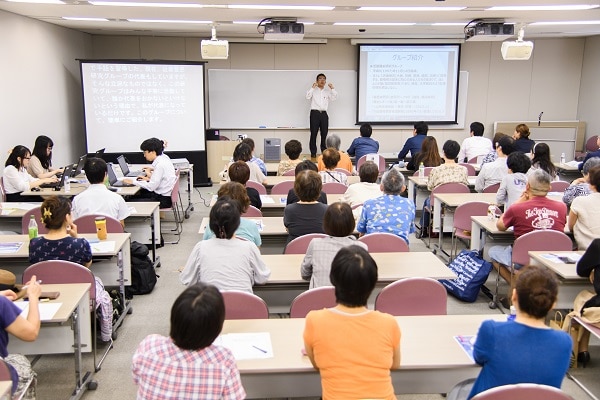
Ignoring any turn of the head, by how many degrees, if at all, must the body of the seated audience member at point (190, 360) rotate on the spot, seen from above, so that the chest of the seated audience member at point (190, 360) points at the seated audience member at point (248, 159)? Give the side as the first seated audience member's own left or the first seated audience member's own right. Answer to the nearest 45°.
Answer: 0° — they already face them

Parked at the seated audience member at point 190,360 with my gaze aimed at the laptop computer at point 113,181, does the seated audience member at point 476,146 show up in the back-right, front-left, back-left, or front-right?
front-right

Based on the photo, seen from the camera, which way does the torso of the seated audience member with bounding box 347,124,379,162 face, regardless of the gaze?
away from the camera

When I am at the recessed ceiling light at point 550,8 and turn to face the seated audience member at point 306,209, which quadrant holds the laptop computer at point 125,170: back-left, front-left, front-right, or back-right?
front-right

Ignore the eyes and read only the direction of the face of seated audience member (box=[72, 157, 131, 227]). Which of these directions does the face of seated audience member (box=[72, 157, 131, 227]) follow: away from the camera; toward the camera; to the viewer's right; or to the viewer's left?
away from the camera

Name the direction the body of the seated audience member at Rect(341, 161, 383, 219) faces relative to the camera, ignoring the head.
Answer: away from the camera

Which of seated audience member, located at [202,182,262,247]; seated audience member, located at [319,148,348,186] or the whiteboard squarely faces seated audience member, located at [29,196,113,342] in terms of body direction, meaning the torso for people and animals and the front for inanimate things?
the whiteboard

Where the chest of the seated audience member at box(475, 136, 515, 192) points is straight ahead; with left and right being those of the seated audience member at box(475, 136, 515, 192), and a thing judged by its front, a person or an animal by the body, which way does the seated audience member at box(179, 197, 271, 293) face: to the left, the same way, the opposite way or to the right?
the same way

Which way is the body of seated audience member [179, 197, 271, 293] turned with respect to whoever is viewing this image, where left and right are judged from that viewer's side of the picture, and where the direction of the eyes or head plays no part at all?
facing away from the viewer

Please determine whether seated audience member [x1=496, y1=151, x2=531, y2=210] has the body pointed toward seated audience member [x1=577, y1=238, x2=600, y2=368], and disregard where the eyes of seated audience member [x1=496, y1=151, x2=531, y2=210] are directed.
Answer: no

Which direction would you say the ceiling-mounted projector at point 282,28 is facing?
away from the camera

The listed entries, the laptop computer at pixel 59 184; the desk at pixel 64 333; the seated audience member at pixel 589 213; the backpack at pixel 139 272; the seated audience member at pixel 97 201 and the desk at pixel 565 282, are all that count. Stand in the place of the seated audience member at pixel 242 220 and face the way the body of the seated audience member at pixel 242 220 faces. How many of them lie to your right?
2

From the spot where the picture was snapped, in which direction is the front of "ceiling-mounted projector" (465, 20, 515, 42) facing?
facing away from the viewer

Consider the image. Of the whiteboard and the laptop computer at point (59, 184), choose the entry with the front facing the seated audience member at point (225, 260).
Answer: the whiteboard

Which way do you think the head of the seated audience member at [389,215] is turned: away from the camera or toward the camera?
away from the camera

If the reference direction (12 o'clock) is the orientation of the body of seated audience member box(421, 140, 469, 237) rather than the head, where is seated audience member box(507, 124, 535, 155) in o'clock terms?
seated audience member box(507, 124, 535, 155) is roughly at 1 o'clock from seated audience member box(421, 140, 469, 237).

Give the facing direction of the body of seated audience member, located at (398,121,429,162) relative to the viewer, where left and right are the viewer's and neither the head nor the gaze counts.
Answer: facing away from the viewer and to the left of the viewer
